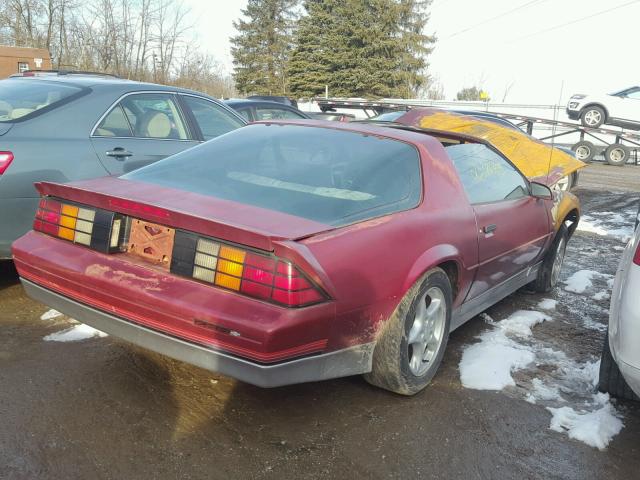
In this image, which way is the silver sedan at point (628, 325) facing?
away from the camera

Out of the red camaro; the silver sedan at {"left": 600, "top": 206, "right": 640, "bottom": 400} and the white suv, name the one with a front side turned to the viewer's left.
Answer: the white suv

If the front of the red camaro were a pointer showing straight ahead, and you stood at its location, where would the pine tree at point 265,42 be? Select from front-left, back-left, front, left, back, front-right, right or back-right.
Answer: front-left

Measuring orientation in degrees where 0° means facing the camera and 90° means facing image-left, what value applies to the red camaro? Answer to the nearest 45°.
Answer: approximately 225°

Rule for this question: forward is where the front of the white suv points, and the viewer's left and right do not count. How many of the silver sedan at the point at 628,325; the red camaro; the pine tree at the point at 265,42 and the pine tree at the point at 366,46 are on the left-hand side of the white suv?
2

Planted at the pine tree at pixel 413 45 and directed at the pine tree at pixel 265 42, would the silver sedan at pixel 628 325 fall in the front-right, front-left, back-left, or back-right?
back-left

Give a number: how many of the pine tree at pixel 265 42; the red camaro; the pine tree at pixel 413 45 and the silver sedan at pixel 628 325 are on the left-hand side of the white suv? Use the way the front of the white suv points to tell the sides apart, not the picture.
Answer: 2

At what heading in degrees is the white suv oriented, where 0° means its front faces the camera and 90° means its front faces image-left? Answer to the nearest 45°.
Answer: approximately 90°

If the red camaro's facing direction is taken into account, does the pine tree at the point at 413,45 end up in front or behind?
in front

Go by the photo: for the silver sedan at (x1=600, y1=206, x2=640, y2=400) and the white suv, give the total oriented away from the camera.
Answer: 1

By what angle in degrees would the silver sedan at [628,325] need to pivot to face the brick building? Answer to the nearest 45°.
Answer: approximately 45° to its left

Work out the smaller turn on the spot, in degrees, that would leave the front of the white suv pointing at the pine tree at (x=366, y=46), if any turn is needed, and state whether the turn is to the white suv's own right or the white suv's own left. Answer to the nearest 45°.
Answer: approximately 45° to the white suv's own right
